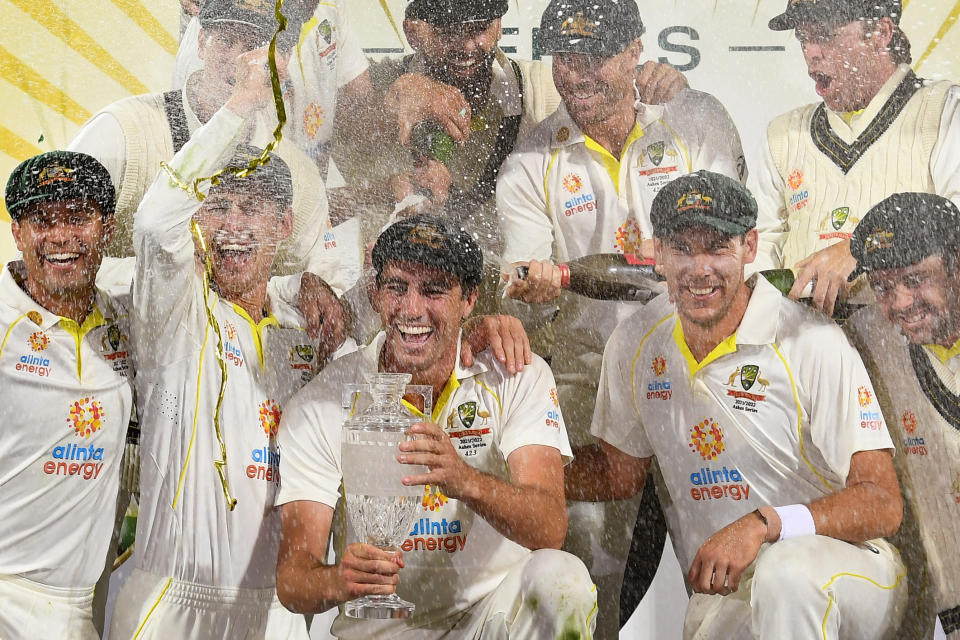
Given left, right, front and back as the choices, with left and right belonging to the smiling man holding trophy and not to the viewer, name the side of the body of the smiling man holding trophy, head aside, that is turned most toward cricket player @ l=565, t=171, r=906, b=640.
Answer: left

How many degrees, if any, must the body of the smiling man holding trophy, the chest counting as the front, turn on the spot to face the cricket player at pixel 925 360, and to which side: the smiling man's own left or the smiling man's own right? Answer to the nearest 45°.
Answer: approximately 90° to the smiling man's own left

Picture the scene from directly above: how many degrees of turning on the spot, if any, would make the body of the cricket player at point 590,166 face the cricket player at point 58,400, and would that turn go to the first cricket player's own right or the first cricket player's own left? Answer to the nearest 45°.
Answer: approximately 90° to the first cricket player's own right

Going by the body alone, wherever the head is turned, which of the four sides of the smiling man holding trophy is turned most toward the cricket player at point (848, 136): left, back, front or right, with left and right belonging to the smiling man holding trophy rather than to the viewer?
left

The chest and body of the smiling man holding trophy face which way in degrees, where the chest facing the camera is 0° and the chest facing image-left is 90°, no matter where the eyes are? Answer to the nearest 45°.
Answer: approximately 0°

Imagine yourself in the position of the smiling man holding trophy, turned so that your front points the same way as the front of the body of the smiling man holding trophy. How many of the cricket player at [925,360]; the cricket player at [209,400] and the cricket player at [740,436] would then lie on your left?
2

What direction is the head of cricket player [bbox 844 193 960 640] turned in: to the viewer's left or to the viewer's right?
to the viewer's left

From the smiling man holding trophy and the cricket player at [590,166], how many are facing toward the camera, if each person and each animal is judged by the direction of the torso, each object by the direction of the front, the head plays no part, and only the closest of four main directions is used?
2

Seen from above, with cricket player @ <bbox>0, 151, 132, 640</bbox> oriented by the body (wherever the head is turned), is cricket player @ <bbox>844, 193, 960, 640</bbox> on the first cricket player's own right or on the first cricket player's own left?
on the first cricket player's own left
